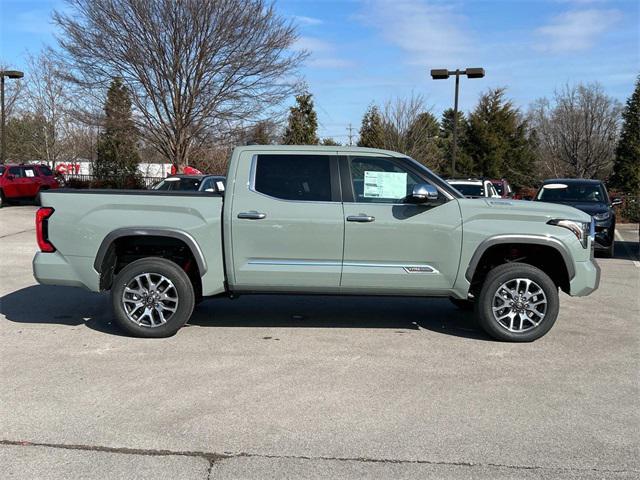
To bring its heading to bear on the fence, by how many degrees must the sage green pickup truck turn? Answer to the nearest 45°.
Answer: approximately 135° to its left

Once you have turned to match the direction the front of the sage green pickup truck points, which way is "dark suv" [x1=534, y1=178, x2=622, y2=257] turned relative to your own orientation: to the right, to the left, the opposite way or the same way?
to the right

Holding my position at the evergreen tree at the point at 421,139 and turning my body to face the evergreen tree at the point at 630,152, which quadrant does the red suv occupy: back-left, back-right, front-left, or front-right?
back-right

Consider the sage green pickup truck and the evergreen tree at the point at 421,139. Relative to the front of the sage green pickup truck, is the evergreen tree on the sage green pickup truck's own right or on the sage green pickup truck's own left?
on the sage green pickup truck's own left

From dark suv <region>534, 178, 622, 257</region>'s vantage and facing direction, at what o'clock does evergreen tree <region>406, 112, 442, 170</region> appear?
The evergreen tree is roughly at 5 o'clock from the dark suv.

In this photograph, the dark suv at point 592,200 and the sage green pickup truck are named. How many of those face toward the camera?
1

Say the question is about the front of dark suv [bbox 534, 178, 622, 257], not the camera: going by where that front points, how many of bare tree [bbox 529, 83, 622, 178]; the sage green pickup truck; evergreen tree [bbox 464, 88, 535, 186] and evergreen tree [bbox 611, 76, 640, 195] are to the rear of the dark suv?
3

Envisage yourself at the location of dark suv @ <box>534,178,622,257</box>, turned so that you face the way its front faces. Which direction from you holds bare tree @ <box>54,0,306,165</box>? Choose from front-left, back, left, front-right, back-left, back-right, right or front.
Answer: right

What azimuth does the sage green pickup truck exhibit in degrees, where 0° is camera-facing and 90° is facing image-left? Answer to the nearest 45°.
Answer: approximately 270°

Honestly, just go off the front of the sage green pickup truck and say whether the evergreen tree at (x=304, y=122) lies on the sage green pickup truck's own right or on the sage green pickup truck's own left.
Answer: on the sage green pickup truck's own left

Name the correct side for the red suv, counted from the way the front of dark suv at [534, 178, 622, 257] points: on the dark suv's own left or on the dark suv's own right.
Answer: on the dark suv's own right

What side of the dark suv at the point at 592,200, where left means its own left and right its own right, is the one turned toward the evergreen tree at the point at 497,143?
back
